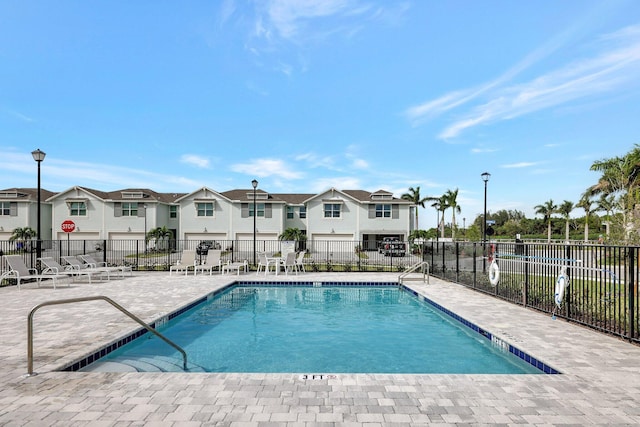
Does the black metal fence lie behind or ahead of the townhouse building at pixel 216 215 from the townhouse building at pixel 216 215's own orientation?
ahead

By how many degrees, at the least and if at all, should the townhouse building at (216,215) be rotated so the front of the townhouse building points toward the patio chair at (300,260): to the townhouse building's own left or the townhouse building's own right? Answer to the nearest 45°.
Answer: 0° — it already faces it

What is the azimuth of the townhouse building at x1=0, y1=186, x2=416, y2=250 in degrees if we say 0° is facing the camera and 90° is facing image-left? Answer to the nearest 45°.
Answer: approximately 0°

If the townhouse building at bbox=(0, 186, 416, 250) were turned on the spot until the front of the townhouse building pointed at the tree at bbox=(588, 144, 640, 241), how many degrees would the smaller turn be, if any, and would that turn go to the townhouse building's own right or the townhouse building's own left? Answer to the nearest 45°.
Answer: approximately 45° to the townhouse building's own left
